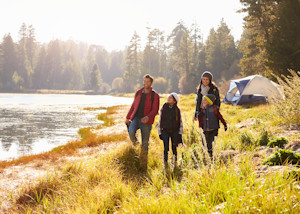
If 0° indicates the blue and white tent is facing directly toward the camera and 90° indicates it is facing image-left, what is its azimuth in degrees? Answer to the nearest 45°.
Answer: approximately 45°

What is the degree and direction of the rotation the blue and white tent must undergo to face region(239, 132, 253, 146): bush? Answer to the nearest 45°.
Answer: approximately 45° to its left

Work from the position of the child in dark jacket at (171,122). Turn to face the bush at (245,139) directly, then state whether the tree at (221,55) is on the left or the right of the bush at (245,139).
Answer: left

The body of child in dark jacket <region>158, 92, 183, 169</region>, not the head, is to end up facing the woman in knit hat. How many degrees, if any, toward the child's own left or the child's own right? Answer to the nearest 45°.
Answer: approximately 90° to the child's own left

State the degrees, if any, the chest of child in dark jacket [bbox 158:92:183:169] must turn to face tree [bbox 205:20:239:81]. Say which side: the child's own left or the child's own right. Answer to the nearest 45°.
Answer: approximately 180°

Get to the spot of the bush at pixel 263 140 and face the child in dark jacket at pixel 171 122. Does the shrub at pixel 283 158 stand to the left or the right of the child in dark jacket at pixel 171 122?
left

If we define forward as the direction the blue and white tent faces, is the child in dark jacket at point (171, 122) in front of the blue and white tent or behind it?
in front
